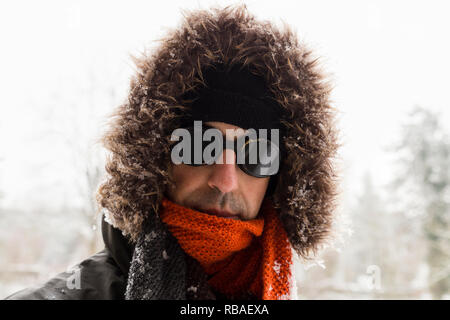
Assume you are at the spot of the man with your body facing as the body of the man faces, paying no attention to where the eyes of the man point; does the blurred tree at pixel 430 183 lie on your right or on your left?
on your left

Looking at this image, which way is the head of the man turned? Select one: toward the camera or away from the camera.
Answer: toward the camera
